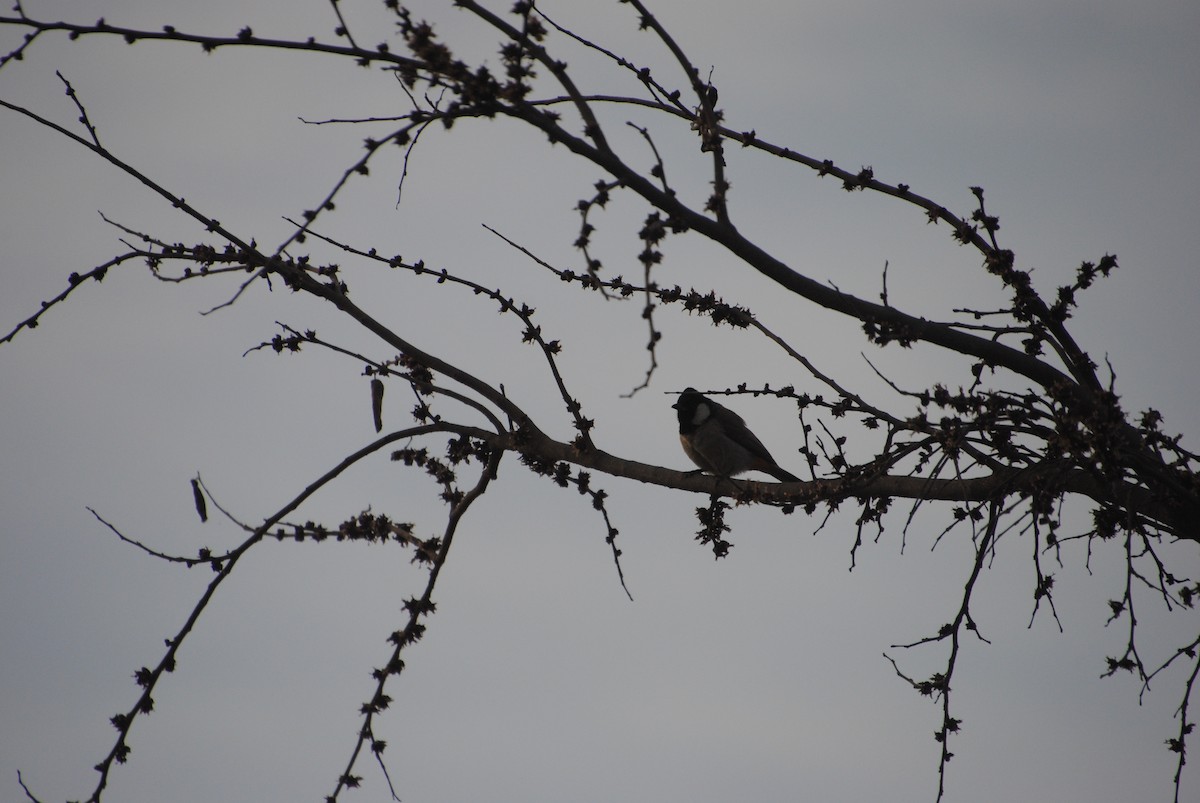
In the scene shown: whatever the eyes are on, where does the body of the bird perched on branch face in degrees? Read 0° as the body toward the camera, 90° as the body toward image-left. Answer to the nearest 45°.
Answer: approximately 90°
